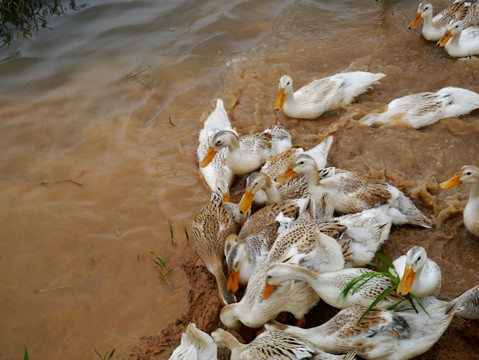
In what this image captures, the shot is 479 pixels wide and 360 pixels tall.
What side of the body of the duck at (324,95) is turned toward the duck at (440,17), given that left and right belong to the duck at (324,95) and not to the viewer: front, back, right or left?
back

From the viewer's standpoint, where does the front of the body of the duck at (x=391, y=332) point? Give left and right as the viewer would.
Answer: facing to the left of the viewer

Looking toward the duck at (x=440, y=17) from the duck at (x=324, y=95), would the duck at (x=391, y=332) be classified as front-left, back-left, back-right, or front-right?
back-right

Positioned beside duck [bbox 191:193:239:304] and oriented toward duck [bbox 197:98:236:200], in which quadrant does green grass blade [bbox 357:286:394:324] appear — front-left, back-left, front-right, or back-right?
back-right

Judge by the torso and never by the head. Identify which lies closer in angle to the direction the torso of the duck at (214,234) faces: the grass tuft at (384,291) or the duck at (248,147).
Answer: the grass tuft

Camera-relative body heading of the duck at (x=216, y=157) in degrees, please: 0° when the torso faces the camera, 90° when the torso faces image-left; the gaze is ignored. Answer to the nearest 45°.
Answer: approximately 0°

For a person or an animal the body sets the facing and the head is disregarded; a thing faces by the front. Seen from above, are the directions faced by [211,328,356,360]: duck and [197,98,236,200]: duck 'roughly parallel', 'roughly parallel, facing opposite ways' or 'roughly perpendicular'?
roughly perpendicular

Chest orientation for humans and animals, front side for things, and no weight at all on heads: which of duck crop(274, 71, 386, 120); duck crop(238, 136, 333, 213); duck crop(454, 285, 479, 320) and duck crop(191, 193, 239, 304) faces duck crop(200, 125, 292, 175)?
duck crop(274, 71, 386, 120)

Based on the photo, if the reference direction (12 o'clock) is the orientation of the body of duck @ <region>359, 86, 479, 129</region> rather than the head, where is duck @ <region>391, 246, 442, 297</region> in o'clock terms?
duck @ <region>391, 246, 442, 297</region> is roughly at 9 o'clock from duck @ <region>359, 86, 479, 129</region>.
